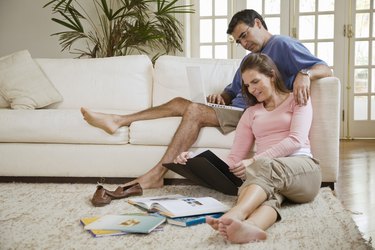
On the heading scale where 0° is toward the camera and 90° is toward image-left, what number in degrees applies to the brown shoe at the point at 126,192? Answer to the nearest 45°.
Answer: approximately 90°

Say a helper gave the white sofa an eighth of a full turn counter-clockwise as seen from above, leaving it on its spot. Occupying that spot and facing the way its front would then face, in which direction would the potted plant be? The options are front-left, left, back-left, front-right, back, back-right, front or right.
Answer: back-left

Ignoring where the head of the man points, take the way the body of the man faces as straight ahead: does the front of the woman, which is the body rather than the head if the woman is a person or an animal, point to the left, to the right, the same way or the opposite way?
the same way

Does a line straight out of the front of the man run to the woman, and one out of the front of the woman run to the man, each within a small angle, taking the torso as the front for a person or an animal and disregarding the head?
no

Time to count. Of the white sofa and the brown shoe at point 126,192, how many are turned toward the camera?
1

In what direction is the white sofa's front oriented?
toward the camera

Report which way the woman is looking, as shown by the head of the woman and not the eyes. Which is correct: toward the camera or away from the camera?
toward the camera

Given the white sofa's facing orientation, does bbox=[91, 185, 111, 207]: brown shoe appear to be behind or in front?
in front

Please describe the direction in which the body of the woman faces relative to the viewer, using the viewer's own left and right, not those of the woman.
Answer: facing the viewer and to the left of the viewer

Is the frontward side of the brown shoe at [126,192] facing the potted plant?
no

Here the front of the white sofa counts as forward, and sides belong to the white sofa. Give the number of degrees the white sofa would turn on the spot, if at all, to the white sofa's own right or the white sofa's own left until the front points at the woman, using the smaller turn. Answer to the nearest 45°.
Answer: approximately 45° to the white sofa's own left

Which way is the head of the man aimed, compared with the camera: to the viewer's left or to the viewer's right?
to the viewer's left
